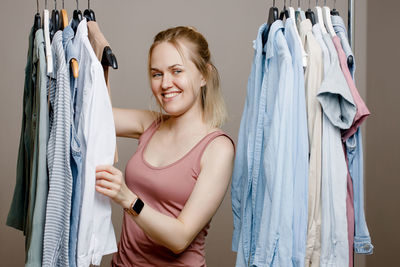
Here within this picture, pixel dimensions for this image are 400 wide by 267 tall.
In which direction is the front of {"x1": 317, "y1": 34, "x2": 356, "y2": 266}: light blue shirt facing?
to the viewer's left

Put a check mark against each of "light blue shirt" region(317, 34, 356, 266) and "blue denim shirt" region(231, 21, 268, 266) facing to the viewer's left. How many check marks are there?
2

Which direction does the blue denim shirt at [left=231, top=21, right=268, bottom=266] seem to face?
to the viewer's left
